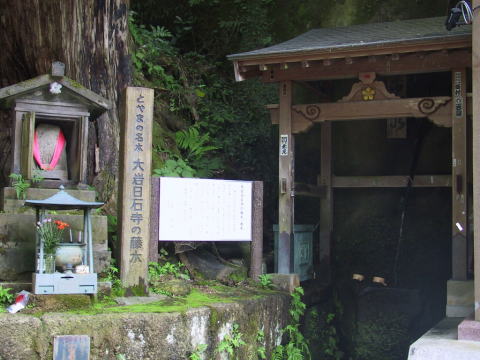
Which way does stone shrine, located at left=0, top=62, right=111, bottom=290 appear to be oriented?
toward the camera

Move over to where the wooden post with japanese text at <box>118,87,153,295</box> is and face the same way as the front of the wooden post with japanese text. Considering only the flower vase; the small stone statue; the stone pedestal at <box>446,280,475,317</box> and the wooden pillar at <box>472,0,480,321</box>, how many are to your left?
2

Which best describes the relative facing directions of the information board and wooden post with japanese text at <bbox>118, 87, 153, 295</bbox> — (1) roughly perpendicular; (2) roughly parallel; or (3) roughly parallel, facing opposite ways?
roughly parallel

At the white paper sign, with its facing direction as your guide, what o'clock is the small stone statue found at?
The small stone statue is roughly at 2 o'clock from the white paper sign.

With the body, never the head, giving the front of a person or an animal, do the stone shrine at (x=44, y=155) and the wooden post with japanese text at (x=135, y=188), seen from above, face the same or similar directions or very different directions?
same or similar directions

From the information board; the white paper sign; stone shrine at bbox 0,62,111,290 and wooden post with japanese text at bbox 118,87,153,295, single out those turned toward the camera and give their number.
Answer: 4

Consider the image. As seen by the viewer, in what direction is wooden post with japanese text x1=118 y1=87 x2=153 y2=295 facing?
toward the camera

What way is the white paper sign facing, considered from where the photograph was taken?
facing the viewer

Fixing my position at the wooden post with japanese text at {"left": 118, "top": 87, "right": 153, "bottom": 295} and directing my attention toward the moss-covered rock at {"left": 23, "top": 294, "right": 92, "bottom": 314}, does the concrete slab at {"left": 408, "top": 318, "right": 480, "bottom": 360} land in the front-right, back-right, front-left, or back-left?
back-left

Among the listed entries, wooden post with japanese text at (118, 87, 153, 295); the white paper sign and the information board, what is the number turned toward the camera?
3

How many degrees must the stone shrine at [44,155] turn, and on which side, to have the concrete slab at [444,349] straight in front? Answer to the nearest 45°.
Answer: approximately 45° to its left

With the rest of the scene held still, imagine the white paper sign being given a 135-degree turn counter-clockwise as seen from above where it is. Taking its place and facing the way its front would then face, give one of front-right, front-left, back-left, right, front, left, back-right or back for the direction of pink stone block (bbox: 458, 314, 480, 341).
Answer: right

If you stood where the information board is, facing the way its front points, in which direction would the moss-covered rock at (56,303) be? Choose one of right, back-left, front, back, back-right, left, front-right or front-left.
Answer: front-right

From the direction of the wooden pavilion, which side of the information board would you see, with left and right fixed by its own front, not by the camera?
left
